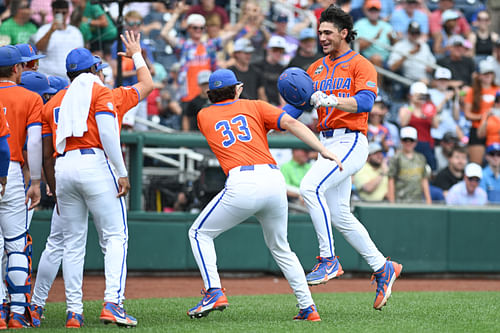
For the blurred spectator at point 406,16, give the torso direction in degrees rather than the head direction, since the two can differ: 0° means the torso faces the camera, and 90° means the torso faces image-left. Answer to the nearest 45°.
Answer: approximately 0°

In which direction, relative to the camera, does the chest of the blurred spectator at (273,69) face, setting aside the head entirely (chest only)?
toward the camera

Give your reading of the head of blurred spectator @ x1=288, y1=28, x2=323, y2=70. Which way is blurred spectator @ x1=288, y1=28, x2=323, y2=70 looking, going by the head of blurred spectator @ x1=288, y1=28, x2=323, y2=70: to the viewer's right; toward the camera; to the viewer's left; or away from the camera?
toward the camera

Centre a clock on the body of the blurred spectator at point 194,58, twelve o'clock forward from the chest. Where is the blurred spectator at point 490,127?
the blurred spectator at point 490,127 is roughly at 9 o'clock from the blurred spectator at point 194,58.

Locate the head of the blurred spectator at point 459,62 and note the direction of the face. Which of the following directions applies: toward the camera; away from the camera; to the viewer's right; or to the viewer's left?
toward the camera

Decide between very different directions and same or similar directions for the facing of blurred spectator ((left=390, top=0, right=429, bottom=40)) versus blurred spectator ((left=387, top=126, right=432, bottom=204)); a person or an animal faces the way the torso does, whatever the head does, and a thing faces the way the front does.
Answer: same or similar directions

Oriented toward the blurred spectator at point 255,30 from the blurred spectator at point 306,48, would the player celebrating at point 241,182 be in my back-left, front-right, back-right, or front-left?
back-left

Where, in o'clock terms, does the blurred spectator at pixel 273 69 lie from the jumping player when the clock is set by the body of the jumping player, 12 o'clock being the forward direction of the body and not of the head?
The blurred spectator is roughly at 4 o'clock from the jumping player.

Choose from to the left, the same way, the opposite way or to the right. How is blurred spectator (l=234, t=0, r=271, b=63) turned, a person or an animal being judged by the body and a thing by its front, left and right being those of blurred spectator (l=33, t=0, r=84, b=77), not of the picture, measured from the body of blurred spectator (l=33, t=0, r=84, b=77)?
the same way

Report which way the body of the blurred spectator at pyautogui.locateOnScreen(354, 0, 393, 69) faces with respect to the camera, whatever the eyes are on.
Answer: toward the camera

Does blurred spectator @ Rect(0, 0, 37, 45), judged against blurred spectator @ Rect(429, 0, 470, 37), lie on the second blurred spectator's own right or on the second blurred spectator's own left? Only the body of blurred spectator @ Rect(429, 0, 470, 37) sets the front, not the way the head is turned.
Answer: on the second blurred spectator's own right

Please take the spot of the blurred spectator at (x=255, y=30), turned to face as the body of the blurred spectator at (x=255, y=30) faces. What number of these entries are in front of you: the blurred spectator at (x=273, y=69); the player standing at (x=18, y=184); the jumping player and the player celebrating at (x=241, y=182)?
4

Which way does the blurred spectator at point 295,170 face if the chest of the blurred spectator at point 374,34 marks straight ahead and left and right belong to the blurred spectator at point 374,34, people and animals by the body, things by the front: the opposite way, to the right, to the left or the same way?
the same way

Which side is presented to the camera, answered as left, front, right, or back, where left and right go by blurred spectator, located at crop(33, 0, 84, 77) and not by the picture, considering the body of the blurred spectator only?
front

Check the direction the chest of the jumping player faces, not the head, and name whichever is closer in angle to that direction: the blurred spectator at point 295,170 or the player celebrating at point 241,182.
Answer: the player celebrating

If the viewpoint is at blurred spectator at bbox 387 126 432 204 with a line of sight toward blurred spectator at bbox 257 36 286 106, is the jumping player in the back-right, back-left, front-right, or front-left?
back-left

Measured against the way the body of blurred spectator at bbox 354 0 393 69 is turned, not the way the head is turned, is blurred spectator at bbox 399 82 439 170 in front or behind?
in front
